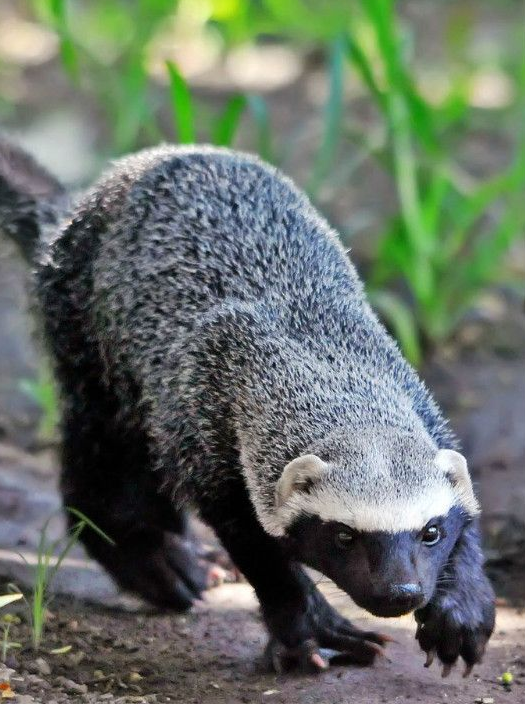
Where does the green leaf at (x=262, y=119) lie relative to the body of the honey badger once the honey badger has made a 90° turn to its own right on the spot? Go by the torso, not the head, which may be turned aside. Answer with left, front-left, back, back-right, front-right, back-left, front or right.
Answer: back-right

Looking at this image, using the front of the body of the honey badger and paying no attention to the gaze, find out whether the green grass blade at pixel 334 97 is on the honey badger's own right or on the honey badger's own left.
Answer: on the honey badger's own left

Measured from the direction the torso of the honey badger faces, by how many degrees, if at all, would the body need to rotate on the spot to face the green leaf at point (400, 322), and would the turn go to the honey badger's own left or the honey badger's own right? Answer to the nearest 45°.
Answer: approximately 135° to the honey badger's own left
